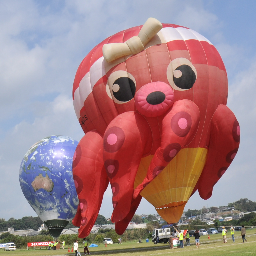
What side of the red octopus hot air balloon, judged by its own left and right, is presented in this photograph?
front

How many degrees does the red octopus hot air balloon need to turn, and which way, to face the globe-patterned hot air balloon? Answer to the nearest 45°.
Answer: approximately 135° to its right
